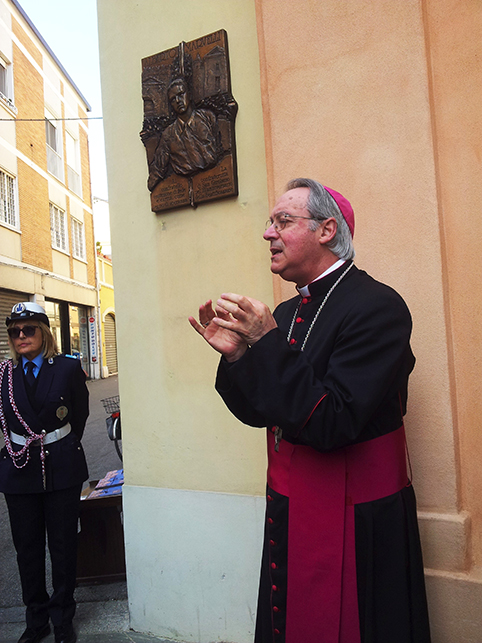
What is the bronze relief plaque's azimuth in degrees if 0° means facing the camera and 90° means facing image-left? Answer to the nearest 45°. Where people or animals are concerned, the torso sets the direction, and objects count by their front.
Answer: approximately 45°

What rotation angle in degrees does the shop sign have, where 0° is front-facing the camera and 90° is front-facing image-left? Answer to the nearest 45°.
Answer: approximately 0°

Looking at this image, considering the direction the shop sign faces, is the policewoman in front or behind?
in front
